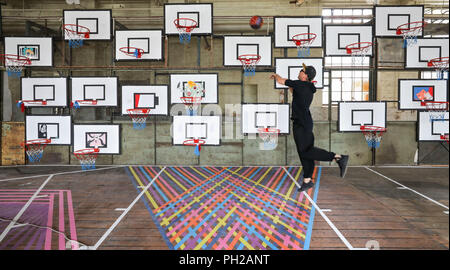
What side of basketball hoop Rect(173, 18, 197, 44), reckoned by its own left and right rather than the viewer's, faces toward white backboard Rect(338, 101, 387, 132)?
left

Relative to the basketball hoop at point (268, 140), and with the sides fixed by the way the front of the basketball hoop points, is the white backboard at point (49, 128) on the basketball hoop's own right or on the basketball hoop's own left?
on the basketball hoop's own right

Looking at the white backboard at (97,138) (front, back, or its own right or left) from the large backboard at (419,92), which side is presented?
left

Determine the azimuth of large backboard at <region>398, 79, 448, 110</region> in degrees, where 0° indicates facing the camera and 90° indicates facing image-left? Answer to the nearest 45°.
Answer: approximately 0°

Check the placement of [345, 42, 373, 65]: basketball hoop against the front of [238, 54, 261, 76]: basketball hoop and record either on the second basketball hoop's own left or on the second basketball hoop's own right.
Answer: on the second basketball hoop's own left

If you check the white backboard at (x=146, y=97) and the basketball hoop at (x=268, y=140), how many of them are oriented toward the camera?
2

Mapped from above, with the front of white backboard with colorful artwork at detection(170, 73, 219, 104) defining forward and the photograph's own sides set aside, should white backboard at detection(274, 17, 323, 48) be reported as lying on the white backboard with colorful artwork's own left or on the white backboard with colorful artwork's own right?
on the white backboard with colorful artwork's own left

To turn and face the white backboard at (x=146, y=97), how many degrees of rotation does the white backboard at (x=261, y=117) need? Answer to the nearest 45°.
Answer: approximately 90° to its right

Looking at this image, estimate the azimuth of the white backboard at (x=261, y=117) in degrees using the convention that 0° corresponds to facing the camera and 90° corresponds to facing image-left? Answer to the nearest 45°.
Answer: approximately 0°
